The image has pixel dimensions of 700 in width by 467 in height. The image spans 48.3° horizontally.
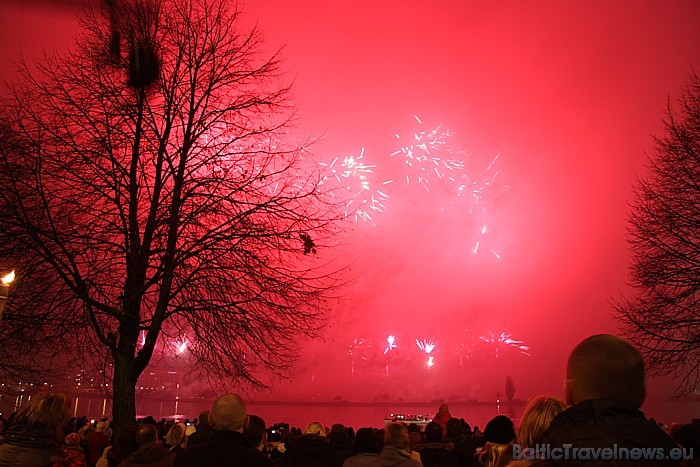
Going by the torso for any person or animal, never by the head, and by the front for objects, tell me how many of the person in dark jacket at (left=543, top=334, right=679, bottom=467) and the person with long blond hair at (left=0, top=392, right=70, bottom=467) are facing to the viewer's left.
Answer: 0

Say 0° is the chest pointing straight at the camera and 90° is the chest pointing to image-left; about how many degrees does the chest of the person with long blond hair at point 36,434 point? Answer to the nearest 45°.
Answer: approximately 225°

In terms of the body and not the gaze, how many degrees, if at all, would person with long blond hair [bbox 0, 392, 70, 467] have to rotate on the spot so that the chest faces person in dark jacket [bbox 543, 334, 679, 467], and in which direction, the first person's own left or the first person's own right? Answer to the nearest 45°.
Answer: approximately 90° to the first person's own right

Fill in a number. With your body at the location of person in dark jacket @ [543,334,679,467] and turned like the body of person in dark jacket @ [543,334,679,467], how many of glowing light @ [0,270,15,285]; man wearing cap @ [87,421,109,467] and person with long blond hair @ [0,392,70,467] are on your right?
0

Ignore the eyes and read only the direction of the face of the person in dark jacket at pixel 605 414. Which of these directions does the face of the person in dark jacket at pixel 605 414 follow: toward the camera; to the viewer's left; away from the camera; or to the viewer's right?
away from the camera

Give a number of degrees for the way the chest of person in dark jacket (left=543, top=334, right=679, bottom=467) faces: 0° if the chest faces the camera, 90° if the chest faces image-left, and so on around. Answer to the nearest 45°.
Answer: approximately 180°

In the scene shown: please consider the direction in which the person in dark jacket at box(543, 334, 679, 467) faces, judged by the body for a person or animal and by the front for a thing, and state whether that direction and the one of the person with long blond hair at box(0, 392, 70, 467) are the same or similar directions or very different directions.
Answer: same or similar directions

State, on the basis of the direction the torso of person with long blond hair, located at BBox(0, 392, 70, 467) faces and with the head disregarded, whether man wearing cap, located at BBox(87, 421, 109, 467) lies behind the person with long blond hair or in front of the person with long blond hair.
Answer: in front

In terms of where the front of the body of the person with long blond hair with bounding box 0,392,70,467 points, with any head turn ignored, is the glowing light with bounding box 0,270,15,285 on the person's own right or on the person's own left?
on the person's own left

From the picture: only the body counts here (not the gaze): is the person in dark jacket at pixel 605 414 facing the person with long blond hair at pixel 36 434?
no

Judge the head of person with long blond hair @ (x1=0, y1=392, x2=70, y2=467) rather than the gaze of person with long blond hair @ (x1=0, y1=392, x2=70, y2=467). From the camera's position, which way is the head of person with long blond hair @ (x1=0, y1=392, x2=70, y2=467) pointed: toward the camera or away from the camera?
away from the camera

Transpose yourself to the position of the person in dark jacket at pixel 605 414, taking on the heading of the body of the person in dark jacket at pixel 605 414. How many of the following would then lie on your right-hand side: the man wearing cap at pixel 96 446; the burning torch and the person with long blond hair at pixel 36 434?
0

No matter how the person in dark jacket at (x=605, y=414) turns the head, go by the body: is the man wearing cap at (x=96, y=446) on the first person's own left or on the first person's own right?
on the first person's own left

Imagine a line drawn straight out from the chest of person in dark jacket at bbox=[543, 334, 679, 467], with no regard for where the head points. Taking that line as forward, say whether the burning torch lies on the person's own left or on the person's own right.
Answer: on the person's own left

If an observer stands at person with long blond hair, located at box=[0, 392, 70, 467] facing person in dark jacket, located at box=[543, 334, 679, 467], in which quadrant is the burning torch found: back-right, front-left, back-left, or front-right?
back-left
